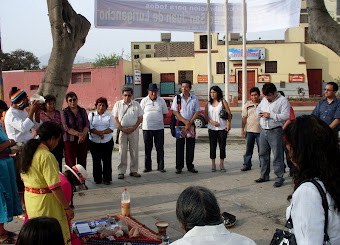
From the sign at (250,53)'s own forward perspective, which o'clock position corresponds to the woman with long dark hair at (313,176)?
The woman with long dark hair is roughly at 12 o'clock from the sign.

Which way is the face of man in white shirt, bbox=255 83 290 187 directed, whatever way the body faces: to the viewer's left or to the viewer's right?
to the viewer's left

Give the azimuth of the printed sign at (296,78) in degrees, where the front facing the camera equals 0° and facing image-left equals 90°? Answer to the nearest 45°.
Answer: approximately 0°

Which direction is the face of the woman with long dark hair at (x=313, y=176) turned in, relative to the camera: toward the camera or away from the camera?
away from the camera

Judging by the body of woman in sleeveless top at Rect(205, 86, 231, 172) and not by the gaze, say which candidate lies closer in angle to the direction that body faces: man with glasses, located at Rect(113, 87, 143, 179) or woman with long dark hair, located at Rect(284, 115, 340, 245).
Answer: the woman with long dark hair

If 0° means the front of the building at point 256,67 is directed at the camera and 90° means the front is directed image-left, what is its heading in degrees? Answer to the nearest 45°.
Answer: approximately 0°

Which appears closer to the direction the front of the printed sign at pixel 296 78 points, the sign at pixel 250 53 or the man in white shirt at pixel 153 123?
the man in white shirt

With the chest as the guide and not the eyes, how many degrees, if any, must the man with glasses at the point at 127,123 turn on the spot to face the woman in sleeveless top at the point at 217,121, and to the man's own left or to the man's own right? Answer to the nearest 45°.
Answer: approximately 90° to the man's own left

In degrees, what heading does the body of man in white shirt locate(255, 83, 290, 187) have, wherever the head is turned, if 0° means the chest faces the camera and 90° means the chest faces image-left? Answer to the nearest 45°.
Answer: approximately 45°
